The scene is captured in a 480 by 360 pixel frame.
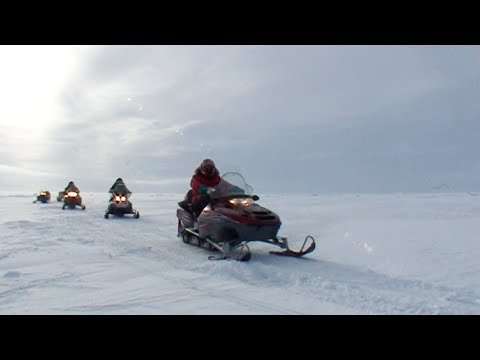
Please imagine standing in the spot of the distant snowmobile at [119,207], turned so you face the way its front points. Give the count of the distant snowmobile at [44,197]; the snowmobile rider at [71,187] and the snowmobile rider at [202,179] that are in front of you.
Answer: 1

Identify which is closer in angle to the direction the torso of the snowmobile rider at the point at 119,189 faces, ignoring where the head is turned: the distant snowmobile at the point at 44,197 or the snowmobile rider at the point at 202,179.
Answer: the snowmobile rider

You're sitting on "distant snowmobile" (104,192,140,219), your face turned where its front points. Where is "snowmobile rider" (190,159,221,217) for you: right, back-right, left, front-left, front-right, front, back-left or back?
front

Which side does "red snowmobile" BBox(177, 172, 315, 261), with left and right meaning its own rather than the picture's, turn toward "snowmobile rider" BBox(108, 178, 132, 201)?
back

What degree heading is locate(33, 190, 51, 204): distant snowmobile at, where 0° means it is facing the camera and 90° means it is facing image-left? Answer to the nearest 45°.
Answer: approximately 45°

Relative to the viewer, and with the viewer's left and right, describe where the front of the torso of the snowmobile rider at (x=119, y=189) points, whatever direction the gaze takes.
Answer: facing the viewer

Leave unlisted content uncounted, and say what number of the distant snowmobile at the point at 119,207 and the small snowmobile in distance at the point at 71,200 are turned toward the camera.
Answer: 2

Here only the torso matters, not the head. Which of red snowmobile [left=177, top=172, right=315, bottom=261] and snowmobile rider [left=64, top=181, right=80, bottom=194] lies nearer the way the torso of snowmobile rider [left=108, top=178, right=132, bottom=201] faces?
the red snowmobile

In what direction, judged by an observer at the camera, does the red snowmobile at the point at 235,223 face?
facing the viewer and to the right of the viewer

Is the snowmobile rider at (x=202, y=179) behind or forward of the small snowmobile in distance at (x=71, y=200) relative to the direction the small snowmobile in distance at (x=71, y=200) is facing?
forward

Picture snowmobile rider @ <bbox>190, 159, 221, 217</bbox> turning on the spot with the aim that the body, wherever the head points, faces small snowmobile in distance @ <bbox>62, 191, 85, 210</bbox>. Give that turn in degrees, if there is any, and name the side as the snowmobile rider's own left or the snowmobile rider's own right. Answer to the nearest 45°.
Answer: approximately 180°

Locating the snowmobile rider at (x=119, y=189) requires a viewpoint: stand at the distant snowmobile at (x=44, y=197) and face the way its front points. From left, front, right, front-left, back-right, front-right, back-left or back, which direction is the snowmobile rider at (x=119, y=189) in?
front-left

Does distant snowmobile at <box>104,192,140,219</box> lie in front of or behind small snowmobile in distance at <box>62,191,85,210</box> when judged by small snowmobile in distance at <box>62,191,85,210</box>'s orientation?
in front

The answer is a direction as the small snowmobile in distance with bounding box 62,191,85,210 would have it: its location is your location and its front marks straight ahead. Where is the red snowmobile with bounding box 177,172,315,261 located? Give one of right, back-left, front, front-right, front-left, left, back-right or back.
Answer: front

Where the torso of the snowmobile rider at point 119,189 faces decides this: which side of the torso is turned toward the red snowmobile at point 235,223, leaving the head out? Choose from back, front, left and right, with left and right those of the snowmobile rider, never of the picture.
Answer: front

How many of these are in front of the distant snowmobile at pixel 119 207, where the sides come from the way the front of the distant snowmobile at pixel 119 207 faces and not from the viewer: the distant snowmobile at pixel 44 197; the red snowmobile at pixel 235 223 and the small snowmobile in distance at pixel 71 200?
1
